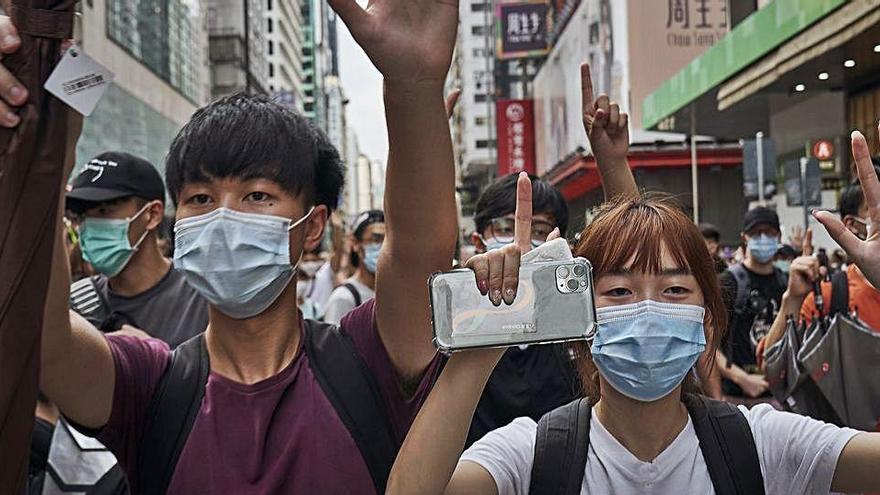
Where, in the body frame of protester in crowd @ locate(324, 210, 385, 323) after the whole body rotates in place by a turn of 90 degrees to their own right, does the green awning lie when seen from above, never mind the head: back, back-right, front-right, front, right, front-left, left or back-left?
back

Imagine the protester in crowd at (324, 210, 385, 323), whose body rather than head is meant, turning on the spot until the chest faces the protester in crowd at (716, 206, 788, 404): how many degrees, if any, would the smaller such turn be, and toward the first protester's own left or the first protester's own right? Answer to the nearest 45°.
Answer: approximately 45° to the first protester's own left

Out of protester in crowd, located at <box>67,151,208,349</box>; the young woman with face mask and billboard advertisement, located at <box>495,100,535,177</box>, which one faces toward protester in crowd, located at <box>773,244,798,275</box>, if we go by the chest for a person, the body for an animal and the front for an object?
the billboard advertisement

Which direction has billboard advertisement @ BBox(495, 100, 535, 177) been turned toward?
toward the camera

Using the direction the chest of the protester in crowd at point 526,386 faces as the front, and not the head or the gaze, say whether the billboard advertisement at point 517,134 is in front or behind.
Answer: behind

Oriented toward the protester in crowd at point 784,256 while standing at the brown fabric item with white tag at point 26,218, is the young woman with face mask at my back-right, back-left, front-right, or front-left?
front-right

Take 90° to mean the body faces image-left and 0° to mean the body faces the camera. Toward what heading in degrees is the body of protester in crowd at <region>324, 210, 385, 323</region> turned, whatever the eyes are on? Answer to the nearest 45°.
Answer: approximately 315°

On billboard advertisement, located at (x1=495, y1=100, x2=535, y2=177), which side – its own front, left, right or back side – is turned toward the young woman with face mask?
front

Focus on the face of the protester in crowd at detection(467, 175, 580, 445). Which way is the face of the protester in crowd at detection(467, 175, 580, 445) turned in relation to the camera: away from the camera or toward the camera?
toward the camera

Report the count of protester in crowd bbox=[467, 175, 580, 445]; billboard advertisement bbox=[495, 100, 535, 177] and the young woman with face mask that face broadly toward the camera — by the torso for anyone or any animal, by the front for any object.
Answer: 3

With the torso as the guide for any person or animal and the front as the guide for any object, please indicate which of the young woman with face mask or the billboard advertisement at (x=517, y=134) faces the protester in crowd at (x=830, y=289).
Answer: the billboard advertisement

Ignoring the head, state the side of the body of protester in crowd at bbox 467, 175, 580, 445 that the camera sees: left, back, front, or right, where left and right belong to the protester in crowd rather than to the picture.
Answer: front

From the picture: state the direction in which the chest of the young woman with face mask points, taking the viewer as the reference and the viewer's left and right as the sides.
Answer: facing the viewer

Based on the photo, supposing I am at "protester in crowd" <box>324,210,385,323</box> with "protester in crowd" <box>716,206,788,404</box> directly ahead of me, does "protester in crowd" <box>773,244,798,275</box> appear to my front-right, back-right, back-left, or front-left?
front-left

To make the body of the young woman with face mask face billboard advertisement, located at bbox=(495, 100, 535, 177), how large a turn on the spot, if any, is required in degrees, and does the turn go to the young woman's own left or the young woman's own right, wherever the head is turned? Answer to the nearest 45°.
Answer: approximately 180°

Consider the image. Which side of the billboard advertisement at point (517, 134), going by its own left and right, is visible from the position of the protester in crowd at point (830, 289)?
front
